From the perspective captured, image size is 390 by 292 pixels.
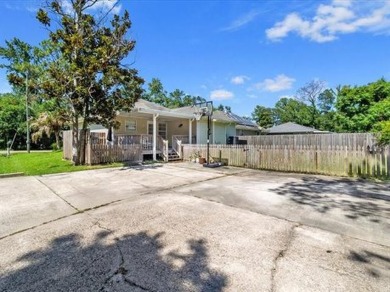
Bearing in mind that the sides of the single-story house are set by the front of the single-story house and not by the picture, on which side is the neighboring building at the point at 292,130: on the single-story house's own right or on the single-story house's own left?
on the single-story house's own left

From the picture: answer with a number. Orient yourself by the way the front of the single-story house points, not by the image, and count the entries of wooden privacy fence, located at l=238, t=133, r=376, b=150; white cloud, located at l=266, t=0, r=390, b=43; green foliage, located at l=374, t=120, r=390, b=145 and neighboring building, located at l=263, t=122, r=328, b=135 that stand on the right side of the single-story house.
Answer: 0

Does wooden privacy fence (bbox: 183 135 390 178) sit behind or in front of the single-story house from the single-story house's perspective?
in front

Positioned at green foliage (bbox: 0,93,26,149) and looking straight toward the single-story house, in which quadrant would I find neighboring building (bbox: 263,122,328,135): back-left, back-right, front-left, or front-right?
front-left

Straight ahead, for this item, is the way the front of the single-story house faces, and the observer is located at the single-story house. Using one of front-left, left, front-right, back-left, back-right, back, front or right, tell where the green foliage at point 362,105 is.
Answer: left

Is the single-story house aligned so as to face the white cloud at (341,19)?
no

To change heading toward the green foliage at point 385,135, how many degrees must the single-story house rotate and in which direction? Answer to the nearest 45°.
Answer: approximately 45° to its left

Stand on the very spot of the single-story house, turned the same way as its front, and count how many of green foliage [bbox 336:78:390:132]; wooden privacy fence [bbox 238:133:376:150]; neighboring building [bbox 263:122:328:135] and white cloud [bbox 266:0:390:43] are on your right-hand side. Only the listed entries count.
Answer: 0

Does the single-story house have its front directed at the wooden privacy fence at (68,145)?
no

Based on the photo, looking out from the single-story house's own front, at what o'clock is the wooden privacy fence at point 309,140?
The wooden privacy fence is roughly at 10 o'clock from the single-story house.

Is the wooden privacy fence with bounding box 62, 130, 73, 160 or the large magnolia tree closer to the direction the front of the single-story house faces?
the large magnolia tree

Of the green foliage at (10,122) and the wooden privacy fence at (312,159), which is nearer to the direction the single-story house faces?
the wooden privacy fence

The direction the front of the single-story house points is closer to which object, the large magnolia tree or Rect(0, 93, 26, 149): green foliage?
the large magnolia tree

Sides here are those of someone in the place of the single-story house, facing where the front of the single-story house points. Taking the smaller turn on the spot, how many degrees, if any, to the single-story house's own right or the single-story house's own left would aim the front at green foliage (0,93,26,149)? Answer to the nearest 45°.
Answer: approximately 135° to the single-story house's own right

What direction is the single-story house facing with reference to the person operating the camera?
facing the viewer

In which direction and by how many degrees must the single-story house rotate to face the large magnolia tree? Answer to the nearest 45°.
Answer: approximately 45° to its right

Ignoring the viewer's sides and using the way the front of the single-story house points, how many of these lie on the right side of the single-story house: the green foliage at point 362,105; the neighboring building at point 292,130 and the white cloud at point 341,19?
0

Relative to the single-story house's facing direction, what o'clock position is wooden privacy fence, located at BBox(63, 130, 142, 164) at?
The wooden privacy fence is roughly at 1 o'clock from the single-story house.
